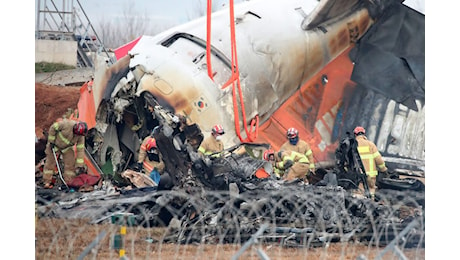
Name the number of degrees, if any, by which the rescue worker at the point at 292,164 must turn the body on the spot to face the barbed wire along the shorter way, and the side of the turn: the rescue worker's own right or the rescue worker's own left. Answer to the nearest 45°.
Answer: approximately 45° to the rescue worker's own left

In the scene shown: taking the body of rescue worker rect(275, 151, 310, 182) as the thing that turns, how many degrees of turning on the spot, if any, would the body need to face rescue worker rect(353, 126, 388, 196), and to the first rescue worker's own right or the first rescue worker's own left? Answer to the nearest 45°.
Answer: approximately 180°

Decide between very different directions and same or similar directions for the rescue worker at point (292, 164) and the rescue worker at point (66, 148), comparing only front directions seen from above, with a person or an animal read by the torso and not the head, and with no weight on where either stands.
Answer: very different directions

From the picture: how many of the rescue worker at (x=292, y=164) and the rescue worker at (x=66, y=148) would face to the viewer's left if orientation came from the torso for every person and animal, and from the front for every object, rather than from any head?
1

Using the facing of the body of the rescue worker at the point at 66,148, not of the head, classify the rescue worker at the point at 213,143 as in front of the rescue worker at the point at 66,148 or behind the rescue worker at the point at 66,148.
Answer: in front

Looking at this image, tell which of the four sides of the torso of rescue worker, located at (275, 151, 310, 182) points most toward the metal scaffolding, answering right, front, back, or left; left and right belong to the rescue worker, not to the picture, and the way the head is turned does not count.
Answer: right

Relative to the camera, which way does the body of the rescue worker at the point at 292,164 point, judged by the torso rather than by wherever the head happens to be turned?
to the viewer's left

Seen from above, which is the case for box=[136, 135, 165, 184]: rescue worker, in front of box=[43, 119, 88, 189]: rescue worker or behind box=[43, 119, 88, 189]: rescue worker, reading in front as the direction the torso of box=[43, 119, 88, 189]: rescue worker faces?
in front

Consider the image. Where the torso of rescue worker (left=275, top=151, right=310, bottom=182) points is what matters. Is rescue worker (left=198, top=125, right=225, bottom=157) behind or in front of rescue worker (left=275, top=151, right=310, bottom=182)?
in front
